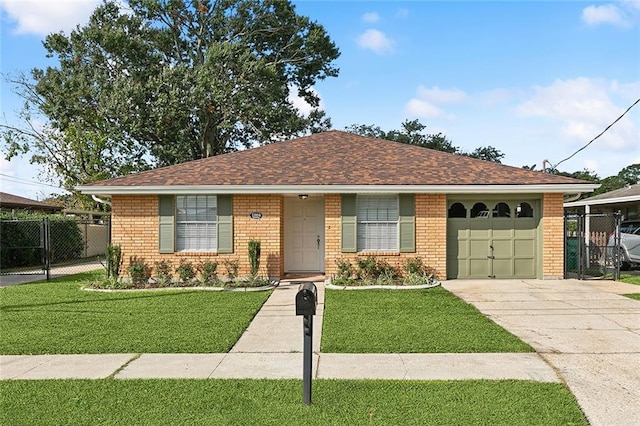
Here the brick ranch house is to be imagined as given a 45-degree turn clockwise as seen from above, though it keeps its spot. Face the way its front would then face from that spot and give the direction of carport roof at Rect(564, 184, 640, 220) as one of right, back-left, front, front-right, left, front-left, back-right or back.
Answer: back

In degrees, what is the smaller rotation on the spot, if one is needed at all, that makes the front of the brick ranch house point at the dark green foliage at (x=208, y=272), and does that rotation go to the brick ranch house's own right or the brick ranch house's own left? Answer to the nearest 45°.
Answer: approximately 90° to the brick ranch house's own right

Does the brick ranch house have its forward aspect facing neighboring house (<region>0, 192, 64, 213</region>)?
no

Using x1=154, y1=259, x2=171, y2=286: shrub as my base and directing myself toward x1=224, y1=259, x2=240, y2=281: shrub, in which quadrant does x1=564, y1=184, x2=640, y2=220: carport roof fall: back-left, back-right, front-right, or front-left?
front-left

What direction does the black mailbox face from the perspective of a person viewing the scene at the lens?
facing the viewer

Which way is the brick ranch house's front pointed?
toward the camera

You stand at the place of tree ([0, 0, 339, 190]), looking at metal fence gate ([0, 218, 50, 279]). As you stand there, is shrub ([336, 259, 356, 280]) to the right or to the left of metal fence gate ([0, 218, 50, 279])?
left

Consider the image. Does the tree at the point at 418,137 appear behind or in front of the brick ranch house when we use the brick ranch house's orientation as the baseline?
behind

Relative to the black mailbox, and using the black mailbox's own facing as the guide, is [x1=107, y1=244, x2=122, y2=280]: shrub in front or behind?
behind

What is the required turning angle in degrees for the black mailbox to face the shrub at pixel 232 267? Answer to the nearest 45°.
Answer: approximately 180°

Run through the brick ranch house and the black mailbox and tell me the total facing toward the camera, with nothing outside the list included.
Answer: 2

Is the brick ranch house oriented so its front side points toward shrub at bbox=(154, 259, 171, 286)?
no

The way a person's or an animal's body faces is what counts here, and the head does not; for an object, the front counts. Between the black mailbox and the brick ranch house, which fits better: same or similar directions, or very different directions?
same or similar directions
